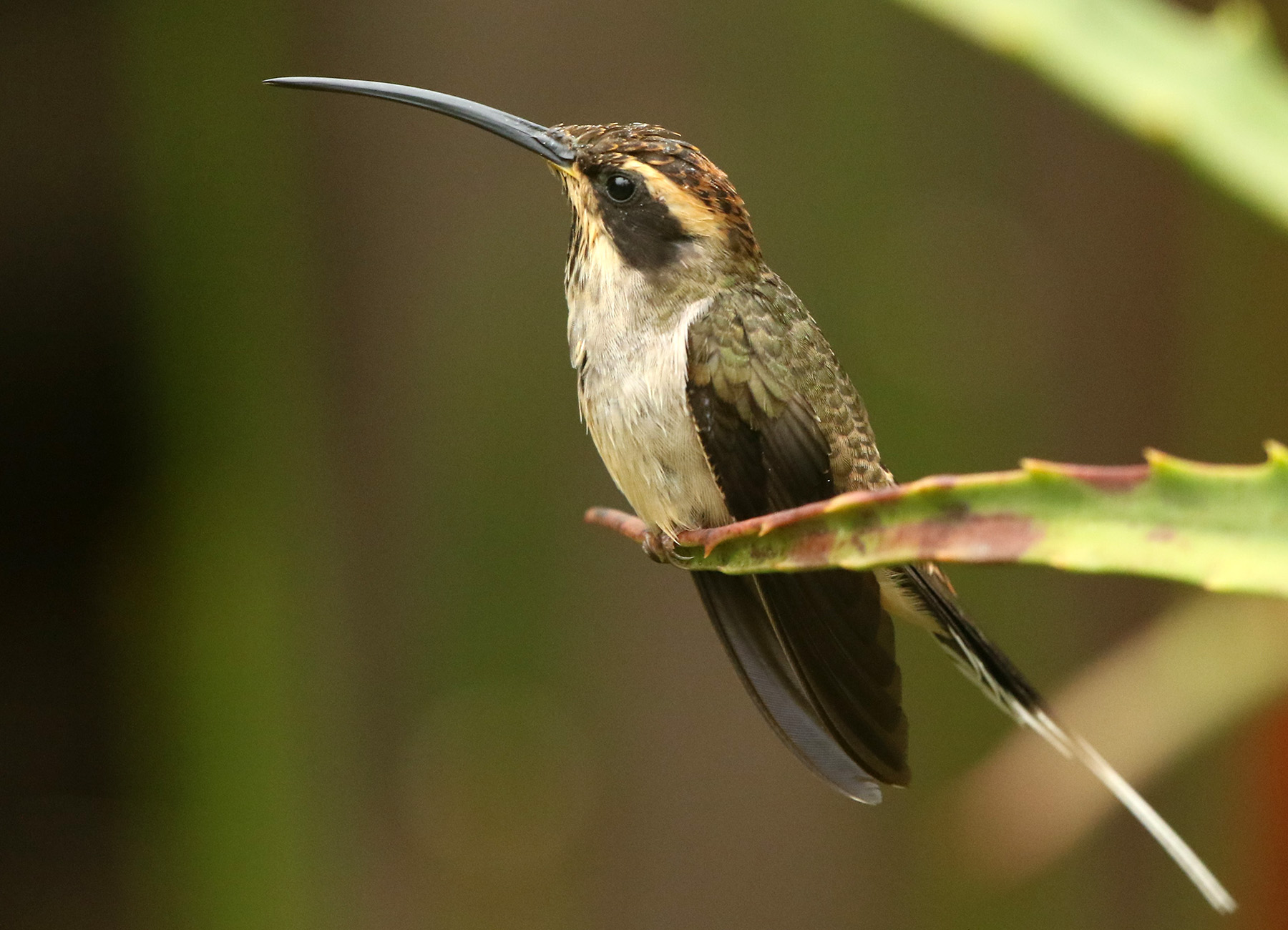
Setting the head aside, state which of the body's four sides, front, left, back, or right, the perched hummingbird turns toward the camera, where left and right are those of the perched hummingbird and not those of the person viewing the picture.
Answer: left
